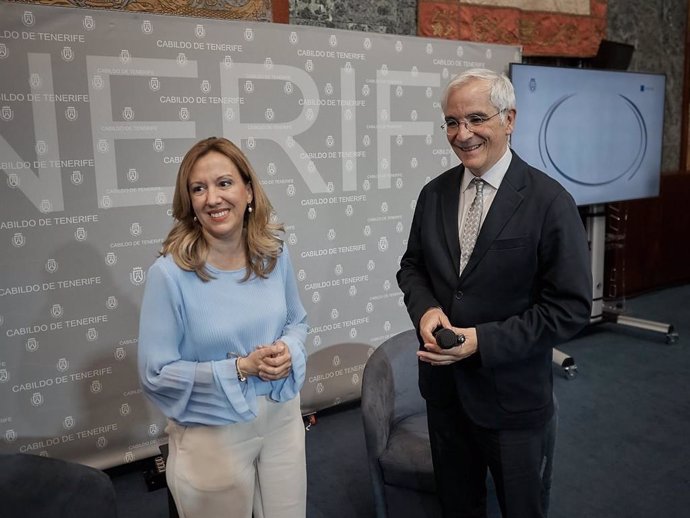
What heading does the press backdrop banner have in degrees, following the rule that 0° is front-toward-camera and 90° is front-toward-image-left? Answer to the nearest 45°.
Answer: approximately 315°

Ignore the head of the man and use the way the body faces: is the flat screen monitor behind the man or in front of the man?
behind

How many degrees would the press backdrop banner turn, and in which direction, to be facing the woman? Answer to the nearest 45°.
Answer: approximately 45° to its right

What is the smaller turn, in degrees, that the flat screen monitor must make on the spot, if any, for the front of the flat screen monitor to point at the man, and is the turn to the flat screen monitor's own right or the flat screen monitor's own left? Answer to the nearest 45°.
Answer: approximately 45° to the flat screen monitor's own right

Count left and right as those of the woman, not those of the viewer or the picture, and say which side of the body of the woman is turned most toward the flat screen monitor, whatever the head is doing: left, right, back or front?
left

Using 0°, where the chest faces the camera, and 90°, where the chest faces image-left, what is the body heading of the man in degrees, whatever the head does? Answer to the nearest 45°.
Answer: approximately 45°

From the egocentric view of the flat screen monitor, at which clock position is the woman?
The woman is roughly at 2 o'clock from the flat screen monitor.
